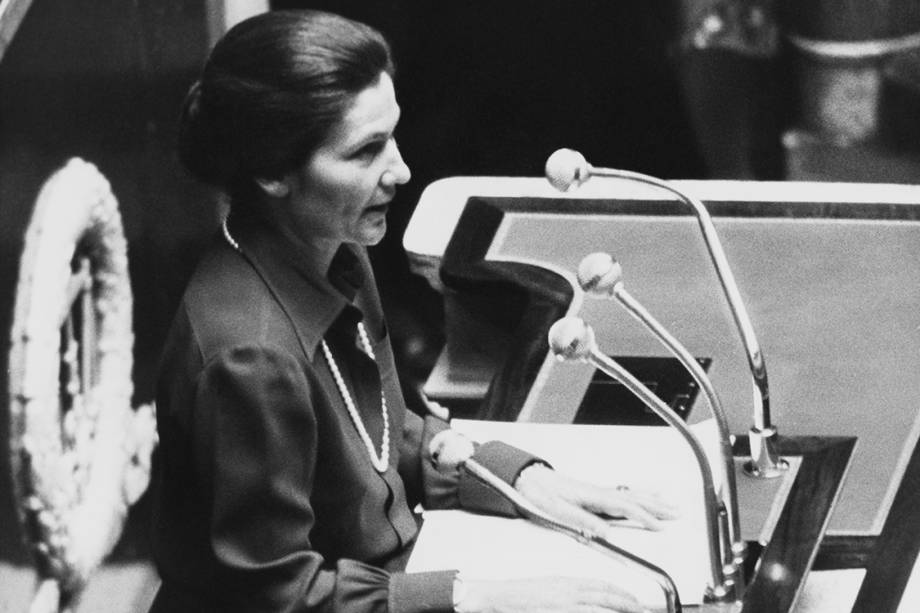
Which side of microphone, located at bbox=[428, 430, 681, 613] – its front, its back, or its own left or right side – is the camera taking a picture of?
left

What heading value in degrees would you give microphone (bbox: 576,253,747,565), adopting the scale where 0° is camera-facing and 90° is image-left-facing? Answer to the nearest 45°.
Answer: approximately 90°

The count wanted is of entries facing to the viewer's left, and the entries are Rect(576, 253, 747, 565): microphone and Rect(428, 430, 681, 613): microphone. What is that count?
2

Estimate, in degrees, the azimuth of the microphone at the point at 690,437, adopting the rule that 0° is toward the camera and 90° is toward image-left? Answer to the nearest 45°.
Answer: approximately 90°

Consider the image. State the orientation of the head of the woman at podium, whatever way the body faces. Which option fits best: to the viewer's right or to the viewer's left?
to the viewer's right
